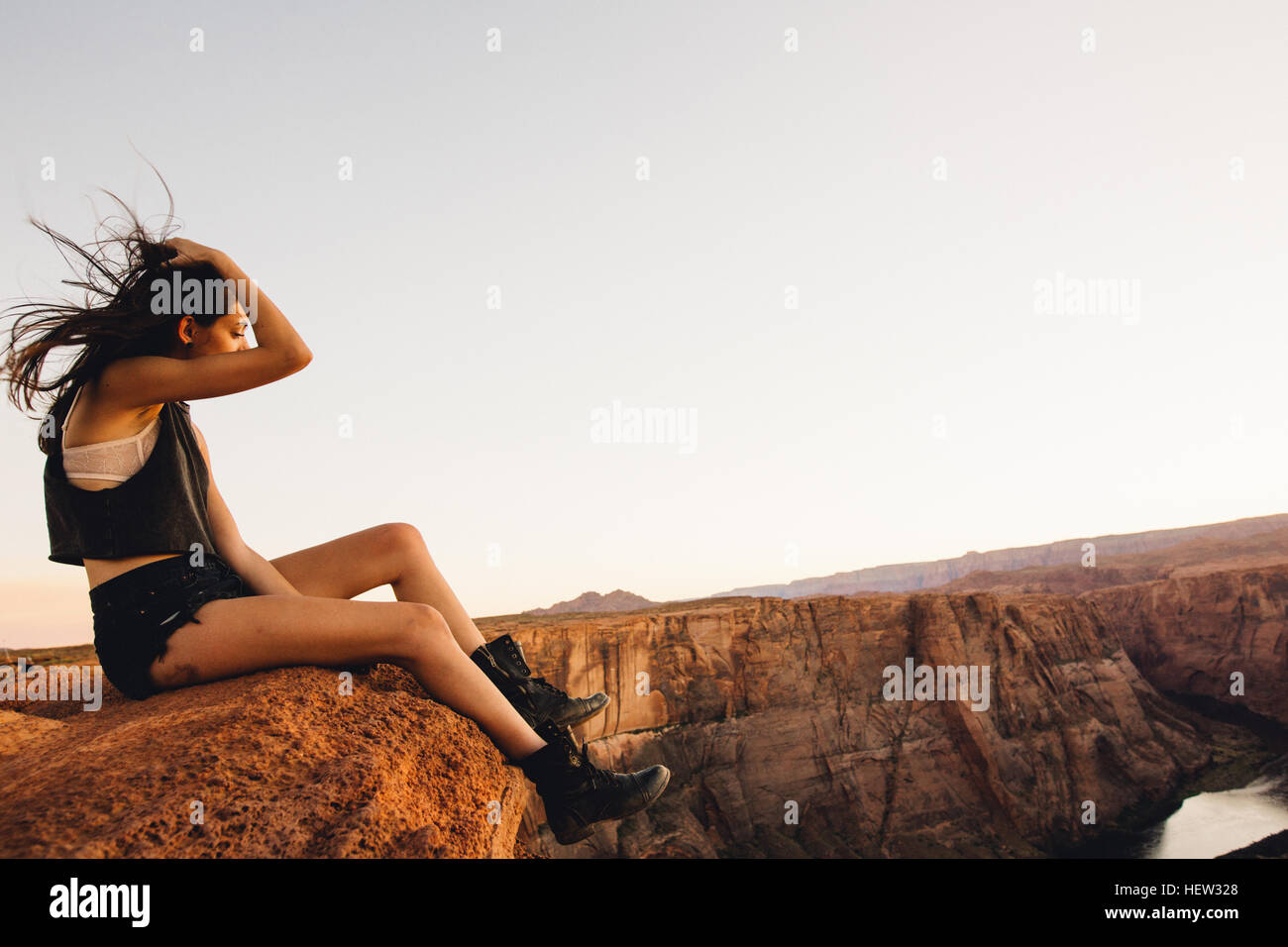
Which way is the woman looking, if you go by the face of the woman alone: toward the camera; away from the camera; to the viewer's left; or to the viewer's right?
to the viewer's right

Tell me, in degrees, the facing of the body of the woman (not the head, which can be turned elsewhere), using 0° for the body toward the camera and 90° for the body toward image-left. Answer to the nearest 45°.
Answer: approximately 270°
